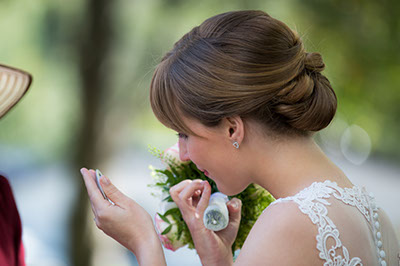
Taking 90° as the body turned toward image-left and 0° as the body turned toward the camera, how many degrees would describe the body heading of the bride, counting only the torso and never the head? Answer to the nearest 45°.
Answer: approximately 135°

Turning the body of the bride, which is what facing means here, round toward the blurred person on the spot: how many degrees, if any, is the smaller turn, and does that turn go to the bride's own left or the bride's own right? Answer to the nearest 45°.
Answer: approximately 45° to the bride's own left
